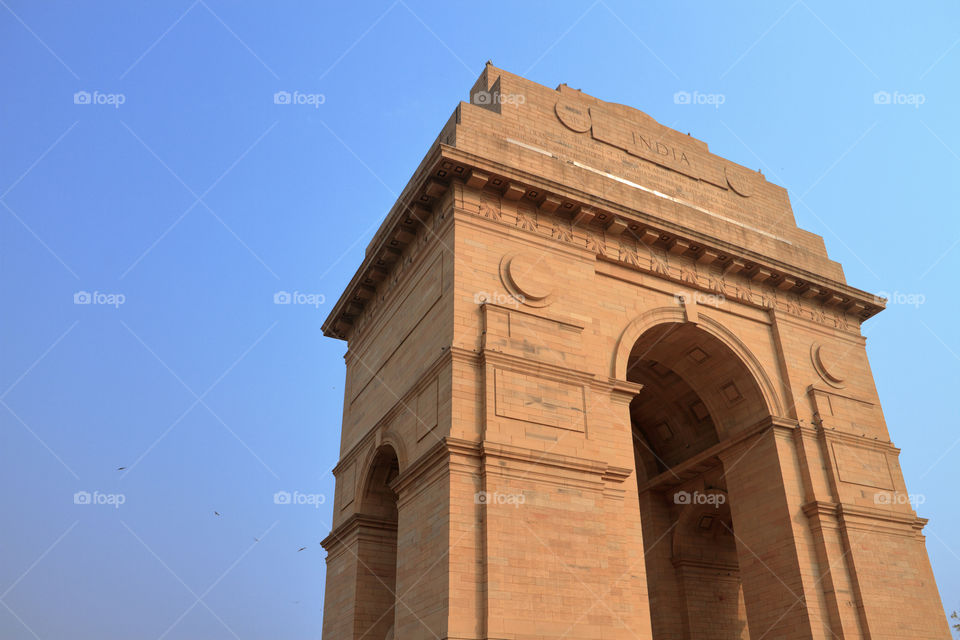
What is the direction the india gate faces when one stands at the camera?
facing the viewer and to the right of the viewer
